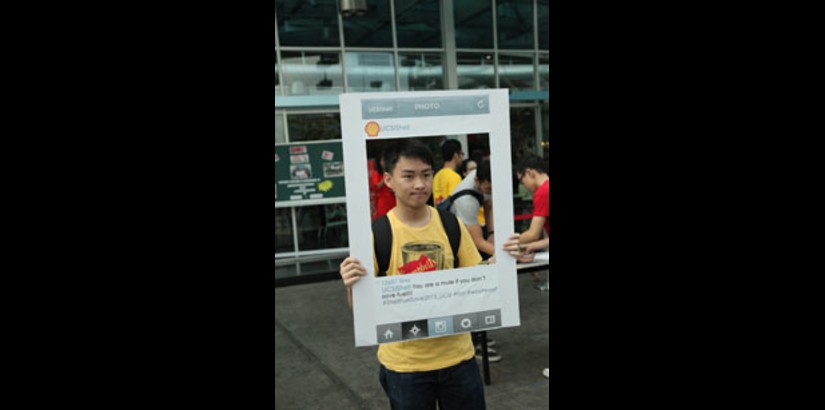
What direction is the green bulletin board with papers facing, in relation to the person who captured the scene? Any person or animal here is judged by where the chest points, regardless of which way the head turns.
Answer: facing the viewer

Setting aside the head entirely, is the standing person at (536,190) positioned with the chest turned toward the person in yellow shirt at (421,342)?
no

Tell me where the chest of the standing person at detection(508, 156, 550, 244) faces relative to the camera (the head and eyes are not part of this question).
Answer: to the viewer's left

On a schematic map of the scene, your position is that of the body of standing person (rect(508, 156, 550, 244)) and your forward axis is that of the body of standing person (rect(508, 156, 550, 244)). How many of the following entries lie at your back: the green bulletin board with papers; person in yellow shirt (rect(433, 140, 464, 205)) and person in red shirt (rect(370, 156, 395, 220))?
0

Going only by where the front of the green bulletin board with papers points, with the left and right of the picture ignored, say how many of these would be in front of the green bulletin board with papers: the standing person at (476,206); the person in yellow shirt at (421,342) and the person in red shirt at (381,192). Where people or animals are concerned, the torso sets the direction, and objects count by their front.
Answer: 3

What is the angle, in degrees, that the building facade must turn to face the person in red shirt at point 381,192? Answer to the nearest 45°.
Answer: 0° — it already faces them

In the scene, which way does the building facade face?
toward the camera

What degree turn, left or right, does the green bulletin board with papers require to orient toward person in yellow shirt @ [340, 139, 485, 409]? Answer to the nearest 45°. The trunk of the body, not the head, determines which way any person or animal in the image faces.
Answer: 0° — it already faces them

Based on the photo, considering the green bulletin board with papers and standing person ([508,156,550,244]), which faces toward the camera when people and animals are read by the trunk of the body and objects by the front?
the green bulletin board with papers

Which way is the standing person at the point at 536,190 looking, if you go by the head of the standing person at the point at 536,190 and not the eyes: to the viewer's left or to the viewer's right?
to the viewer's left

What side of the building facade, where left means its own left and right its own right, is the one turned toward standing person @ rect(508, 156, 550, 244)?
front

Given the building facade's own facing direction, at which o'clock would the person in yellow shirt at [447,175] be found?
The person in yellow shirt is roughly at 12 o'clock from the building facade.

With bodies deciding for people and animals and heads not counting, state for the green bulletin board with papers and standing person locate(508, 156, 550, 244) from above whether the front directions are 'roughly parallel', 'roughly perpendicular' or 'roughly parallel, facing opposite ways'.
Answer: roughly perpendicular

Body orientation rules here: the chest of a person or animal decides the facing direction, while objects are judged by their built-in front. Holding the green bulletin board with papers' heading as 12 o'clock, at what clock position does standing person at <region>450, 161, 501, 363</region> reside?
The standing person is roughly at 12 o'clock from the green bulletin board with papers.
